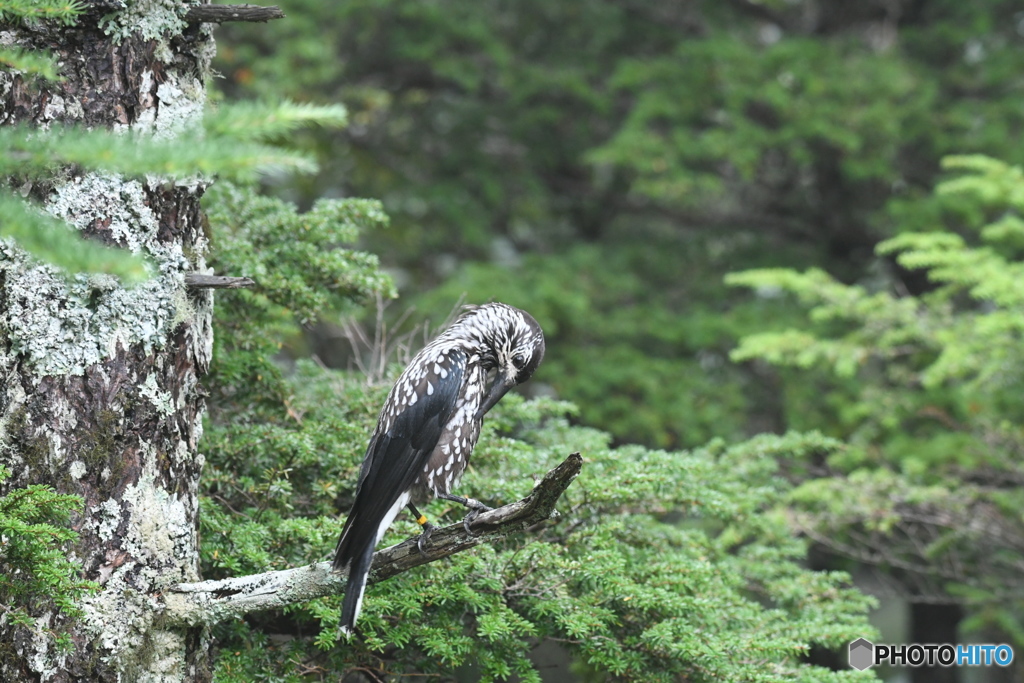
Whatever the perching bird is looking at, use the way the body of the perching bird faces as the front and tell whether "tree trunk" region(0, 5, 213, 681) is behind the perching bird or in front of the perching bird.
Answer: behind

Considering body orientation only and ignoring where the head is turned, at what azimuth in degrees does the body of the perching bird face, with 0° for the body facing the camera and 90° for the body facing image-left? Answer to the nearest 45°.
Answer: approximately 270°

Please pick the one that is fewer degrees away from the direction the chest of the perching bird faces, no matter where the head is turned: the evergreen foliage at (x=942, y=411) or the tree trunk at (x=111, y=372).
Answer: the evergreen foliage

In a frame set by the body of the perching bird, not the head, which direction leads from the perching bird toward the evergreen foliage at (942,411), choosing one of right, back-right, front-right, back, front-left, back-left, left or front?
front-left
